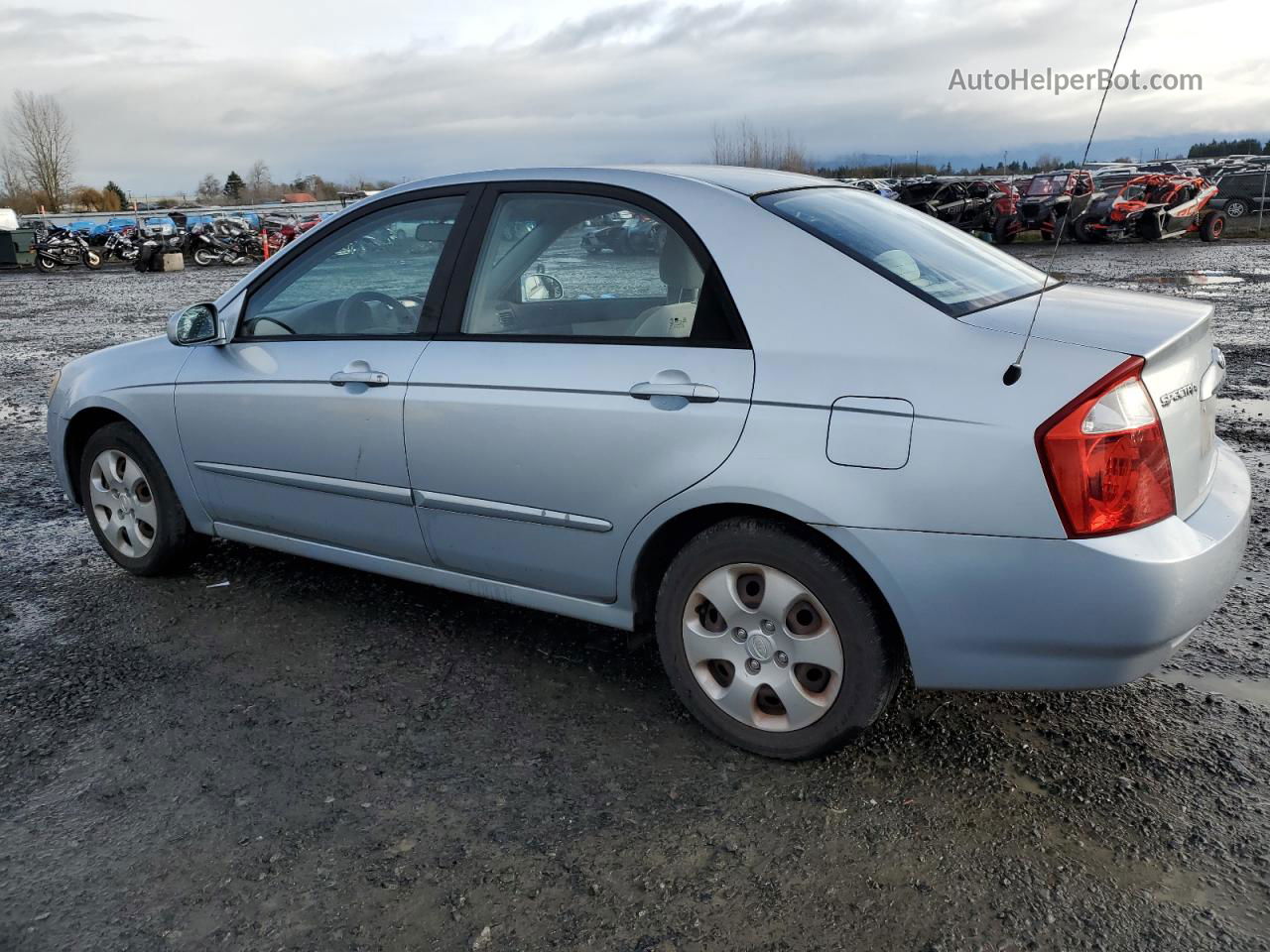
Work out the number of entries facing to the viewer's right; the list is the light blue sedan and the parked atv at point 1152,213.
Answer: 0

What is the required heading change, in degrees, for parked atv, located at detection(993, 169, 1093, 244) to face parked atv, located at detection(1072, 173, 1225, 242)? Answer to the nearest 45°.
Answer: approximately 135° to its left

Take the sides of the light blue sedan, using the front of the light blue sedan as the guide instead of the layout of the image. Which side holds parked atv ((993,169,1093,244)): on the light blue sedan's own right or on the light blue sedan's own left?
on the light blue sedan's own right

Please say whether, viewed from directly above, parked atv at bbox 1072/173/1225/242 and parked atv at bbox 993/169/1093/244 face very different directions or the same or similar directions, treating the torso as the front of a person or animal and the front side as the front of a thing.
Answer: same or similar directions

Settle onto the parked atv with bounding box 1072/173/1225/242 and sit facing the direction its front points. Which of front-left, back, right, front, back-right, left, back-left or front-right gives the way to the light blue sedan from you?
front-left

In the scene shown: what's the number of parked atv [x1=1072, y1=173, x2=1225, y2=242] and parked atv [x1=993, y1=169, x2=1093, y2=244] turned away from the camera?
0

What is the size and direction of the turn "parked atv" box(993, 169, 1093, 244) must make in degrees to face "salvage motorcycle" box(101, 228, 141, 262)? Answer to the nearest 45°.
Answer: approximately 45° to its right

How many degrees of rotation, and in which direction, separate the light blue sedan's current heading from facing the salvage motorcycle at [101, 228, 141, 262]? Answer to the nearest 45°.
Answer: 0° — it already faces it

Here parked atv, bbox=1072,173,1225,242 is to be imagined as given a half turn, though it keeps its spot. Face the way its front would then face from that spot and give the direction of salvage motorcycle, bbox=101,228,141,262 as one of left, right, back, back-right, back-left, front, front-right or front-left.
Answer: back-left

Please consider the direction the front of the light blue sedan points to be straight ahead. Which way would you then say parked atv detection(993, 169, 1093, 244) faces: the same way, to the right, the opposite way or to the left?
to the left

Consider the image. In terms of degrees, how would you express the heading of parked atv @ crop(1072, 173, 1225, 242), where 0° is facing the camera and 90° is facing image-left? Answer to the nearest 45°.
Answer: approximately 45°

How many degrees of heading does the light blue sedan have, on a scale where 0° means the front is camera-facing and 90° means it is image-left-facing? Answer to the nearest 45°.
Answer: approximately 135°

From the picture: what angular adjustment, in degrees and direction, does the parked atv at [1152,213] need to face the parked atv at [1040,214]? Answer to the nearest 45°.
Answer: approximately 45° to its right

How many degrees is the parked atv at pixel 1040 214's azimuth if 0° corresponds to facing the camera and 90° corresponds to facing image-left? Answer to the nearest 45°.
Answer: approximately 45°

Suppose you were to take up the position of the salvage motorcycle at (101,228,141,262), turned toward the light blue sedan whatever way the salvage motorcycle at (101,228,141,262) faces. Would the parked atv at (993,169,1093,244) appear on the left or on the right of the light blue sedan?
left
